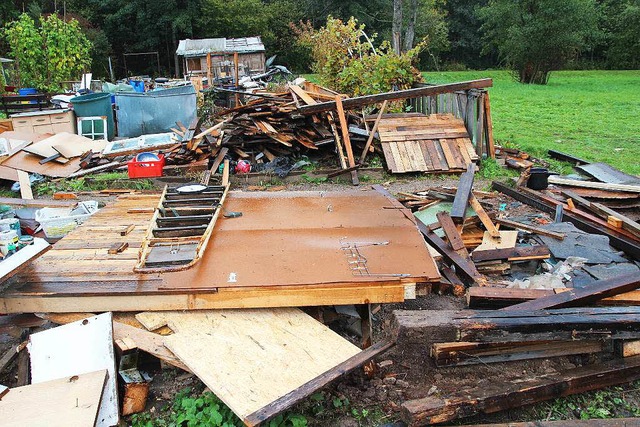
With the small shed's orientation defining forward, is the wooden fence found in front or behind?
in front

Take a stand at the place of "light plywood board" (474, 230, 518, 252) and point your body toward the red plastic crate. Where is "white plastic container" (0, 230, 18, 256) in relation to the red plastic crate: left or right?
left

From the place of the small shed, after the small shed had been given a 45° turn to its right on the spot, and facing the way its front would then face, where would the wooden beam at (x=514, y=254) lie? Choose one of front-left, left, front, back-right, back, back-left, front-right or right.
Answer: front-left

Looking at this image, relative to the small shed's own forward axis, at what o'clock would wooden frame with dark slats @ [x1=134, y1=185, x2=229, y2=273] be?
The wooden frame with dark slats is roughly at 12 o'clock from the small shed.

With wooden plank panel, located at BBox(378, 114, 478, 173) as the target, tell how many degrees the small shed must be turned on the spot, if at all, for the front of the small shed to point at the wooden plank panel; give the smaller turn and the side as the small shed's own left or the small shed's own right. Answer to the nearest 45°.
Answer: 0° — it already faces it

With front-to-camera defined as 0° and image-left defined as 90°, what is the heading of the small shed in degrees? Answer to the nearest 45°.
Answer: approximately 0°

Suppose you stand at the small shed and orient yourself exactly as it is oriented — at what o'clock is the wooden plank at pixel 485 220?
The wooden plank is roughly at 12 o'clock from the small shed.

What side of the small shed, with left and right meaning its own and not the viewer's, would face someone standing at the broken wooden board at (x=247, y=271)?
front

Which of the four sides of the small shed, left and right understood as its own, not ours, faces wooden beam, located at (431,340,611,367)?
front
